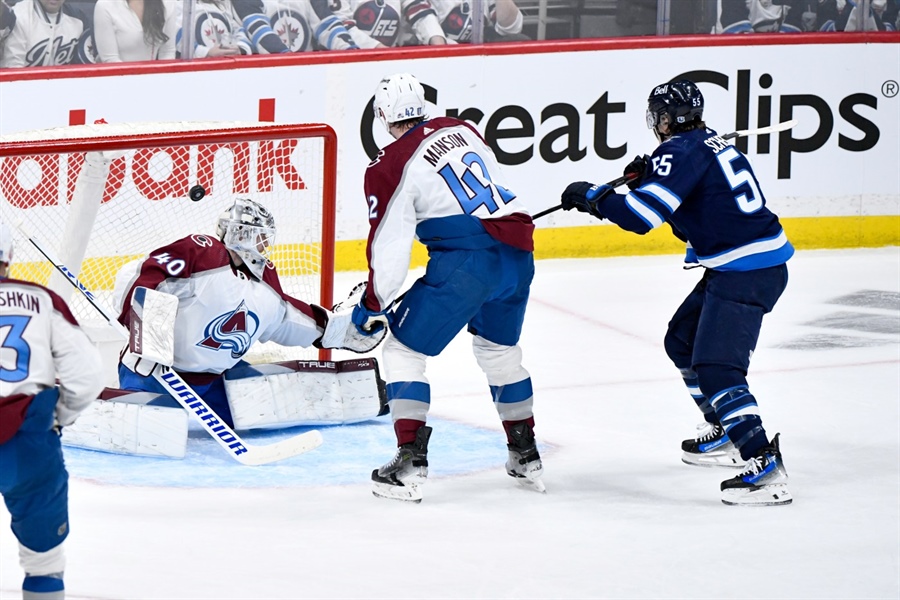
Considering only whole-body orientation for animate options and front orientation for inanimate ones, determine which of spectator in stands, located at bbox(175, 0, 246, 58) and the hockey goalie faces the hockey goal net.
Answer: the spectator in stands

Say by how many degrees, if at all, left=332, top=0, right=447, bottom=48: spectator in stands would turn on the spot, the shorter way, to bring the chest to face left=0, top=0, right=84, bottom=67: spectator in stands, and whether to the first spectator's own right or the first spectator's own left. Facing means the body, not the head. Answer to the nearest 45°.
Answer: approximately 90° to the first spectator's own right

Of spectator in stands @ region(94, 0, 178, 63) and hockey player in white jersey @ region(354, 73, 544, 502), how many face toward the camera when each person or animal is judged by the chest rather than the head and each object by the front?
1

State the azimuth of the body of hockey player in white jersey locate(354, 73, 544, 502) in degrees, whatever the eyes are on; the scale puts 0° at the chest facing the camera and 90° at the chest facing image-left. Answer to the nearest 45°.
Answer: approximately 135°

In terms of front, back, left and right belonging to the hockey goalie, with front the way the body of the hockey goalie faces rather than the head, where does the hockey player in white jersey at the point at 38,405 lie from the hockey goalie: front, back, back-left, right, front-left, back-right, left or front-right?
front-right

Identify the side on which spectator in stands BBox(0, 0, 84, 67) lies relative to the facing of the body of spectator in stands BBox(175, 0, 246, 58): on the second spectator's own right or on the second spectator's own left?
on the second spectator's own right

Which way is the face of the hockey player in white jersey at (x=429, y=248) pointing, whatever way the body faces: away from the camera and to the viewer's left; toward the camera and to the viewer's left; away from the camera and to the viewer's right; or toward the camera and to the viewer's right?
away from the camera and to the viewer's left

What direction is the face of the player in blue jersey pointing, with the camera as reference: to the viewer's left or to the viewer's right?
to the viewer's left

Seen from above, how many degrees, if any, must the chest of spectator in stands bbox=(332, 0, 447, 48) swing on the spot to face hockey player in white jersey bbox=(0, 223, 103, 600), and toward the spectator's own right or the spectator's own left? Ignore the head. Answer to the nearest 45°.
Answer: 0° — they already face them
